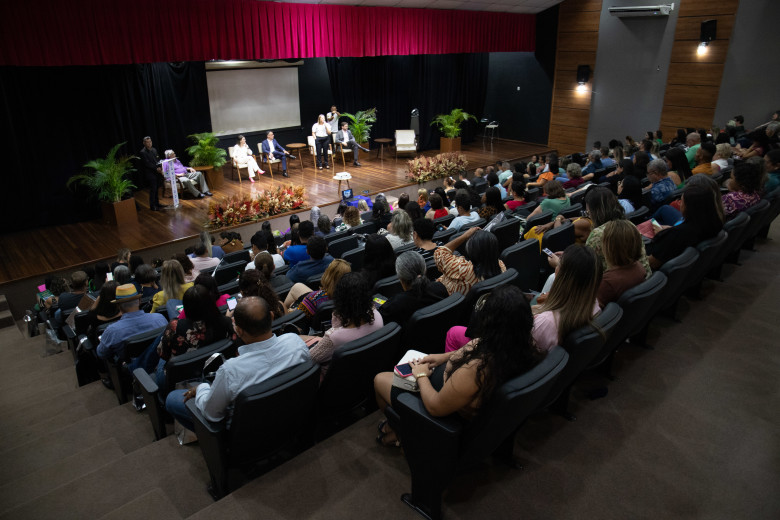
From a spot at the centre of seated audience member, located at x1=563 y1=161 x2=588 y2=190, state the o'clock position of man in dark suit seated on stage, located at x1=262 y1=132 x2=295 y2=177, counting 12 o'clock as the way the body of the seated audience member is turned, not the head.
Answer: The man in dark suit seated on stage is roughly at 11 o'clock from the seated audience member.

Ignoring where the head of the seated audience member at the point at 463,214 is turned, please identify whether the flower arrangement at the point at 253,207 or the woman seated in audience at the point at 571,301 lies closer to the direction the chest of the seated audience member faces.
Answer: the flower arrangement

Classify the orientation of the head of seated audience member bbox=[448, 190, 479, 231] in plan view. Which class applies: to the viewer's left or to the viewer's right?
to the viewer's left

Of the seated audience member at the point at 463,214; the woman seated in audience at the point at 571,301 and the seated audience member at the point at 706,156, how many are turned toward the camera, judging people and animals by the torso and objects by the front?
0

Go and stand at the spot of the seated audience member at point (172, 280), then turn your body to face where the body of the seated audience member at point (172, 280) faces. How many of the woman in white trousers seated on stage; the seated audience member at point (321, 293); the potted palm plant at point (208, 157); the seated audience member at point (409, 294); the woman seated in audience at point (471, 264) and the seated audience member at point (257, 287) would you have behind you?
4

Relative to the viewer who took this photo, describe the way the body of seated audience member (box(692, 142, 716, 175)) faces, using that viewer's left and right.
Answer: facing away from the viewer and to the left of the viewer

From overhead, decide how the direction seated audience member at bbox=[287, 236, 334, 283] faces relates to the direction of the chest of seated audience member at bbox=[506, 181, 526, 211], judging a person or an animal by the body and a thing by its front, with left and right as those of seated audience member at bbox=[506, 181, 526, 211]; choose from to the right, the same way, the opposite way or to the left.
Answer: the same way

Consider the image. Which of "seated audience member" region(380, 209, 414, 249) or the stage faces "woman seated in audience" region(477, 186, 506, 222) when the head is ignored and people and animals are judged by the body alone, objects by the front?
the stage

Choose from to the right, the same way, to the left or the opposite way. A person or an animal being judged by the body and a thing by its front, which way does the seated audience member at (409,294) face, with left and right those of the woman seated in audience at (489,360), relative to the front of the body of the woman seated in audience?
the same way

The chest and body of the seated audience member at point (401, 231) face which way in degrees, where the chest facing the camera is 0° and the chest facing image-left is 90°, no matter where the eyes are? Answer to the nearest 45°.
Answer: approximately 135°

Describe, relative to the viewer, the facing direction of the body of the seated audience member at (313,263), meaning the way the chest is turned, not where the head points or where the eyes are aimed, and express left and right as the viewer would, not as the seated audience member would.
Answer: facing away from the viewer and to the left of the viewer

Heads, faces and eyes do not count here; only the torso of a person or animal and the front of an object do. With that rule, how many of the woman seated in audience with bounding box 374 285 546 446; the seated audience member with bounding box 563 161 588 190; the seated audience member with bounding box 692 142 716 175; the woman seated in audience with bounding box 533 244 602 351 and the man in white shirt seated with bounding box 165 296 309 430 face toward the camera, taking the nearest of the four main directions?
0

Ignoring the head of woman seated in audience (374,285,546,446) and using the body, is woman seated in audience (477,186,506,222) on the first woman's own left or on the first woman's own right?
on the first woman's own right

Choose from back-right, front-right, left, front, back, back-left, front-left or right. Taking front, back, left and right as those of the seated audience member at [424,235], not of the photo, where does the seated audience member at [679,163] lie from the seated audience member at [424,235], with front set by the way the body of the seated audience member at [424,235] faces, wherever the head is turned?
right

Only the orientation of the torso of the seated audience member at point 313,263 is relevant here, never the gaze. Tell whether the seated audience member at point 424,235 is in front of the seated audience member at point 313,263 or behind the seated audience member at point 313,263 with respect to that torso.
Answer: behind

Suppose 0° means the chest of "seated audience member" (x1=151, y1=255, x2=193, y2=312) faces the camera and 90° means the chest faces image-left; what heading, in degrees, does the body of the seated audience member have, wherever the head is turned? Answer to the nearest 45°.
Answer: approximately 135°

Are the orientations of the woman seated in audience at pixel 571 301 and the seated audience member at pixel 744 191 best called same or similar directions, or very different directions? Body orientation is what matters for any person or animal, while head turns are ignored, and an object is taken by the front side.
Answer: same or similar directions

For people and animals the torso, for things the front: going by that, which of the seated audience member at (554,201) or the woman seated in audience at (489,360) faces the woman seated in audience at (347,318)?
the woman seated in audience at (489,360)

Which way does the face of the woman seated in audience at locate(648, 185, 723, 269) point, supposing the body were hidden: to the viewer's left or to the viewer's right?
to the viewer's left

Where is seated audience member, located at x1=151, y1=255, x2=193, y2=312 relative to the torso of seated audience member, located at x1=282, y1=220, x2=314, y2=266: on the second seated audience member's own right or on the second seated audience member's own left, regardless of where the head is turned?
on the second seated audience member's own left

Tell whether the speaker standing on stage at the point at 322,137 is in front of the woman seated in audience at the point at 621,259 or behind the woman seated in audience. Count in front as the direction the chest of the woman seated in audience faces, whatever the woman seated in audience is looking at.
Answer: in front

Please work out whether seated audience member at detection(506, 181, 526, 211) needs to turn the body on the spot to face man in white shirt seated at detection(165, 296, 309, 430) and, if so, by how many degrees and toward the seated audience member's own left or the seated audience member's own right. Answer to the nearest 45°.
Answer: approximately 135° to the seated audience member's own left

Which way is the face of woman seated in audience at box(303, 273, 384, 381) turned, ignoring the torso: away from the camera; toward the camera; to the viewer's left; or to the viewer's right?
away from the camera

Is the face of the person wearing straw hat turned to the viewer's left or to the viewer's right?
to the viewer's left
